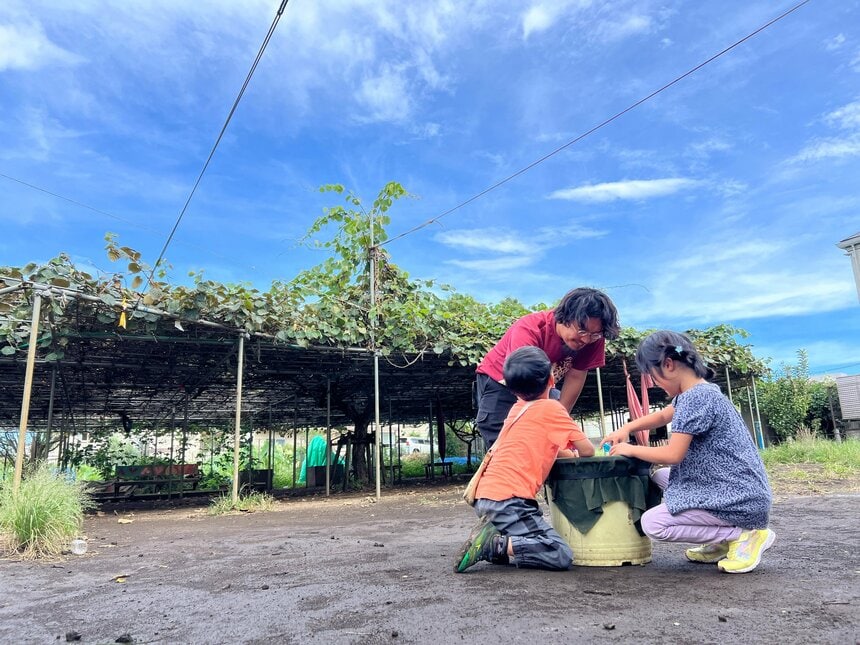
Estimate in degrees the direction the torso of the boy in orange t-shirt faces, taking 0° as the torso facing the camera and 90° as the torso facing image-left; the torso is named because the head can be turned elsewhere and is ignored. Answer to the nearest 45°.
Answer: approximately 225°

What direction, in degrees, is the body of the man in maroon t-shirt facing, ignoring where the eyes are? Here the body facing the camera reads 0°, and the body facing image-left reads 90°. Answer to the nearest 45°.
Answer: approximately 315°

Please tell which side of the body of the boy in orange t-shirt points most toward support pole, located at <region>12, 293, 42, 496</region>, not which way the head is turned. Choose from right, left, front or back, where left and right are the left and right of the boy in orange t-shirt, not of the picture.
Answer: left

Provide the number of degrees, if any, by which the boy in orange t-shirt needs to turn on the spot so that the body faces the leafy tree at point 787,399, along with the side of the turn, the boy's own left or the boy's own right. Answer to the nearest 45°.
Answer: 0° — they already face it

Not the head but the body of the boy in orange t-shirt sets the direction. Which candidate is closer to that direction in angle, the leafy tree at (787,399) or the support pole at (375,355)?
the leafy tree

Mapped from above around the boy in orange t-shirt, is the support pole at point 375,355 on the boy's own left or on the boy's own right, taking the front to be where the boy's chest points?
on the boy's own left

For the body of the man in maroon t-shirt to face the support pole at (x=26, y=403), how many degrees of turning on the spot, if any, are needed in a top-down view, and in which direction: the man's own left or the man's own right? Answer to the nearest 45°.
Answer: approximately 135° to the man's own right

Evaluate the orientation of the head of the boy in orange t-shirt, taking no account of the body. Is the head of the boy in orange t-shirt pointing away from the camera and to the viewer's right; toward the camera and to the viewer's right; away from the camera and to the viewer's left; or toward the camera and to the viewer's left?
away from the camera and to the viewer's right

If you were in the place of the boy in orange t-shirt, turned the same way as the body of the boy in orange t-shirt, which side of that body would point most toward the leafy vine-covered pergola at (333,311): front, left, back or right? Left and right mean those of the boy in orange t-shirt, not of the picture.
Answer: left

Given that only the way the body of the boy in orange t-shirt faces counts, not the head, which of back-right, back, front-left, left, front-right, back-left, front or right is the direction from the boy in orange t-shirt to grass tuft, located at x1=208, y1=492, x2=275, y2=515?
left
